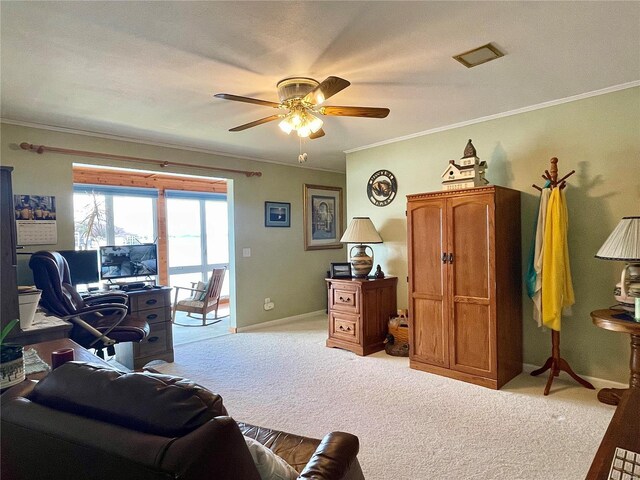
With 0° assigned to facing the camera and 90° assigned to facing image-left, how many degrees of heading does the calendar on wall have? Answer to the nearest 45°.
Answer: approximately 0°

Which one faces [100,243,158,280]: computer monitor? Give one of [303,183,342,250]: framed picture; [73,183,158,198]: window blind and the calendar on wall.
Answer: the window blind

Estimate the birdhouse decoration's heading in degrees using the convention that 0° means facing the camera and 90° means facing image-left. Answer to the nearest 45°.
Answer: approximately 45°

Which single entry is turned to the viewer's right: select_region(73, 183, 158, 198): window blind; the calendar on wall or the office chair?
the office chair

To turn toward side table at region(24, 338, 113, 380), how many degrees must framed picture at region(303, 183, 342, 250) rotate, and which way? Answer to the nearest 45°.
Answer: approximately 45° to its right

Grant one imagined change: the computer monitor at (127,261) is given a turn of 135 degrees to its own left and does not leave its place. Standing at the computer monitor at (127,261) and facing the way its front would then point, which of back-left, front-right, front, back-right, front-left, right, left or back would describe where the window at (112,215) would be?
front-left

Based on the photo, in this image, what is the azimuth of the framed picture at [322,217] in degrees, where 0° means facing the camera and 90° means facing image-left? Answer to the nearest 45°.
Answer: approximately 315°

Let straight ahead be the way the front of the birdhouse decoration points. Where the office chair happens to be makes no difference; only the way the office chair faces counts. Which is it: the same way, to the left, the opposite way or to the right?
the opposite way

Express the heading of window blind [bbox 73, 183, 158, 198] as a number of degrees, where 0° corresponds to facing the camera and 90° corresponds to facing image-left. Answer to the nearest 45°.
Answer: approximately 0°

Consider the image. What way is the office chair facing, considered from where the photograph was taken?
facing to the right of the viewer
